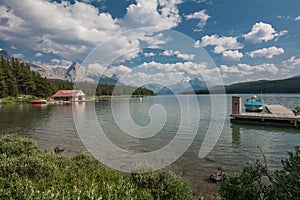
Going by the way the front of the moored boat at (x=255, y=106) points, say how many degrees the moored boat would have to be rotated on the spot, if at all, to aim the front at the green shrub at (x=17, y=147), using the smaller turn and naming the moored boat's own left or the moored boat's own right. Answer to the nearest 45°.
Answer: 0° — it already faces it
